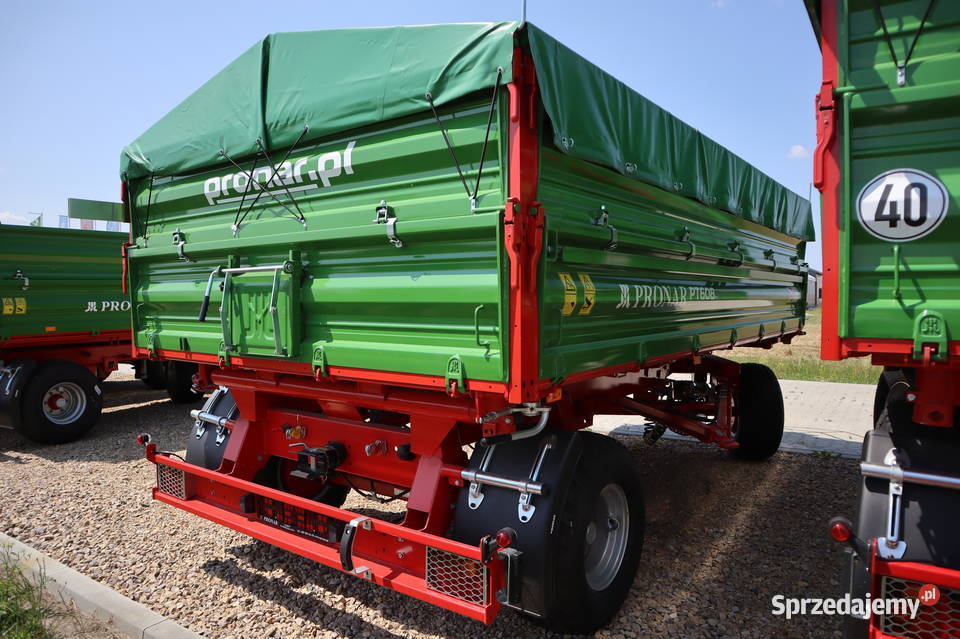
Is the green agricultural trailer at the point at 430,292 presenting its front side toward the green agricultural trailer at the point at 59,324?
no

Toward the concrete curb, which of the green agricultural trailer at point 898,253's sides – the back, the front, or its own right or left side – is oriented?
left

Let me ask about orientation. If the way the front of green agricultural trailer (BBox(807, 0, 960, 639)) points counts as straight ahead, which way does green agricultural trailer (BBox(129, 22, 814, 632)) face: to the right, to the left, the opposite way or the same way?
the same way

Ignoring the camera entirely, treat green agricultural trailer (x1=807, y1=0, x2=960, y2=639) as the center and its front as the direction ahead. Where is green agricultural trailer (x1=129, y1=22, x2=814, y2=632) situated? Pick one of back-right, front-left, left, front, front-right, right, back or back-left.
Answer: left

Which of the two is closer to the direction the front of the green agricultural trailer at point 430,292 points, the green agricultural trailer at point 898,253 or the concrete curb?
the green agricultural trailer

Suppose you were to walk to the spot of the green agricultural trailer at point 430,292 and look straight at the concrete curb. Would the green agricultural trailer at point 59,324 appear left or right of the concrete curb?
right

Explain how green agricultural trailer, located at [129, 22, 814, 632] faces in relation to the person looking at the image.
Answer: facing away from the viewer and to the right of the viewer

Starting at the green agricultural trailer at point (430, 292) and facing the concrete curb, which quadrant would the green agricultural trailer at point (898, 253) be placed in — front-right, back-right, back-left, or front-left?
back-left

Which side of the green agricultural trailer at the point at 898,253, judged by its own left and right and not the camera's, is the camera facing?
back

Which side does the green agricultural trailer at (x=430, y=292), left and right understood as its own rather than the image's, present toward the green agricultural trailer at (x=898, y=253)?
right

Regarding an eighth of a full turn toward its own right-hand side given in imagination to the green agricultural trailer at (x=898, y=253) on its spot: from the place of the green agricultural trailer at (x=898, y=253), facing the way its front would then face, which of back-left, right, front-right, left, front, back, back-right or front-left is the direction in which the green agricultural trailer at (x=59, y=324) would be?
back-left

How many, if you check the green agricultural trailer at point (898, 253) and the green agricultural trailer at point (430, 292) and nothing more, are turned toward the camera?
0
